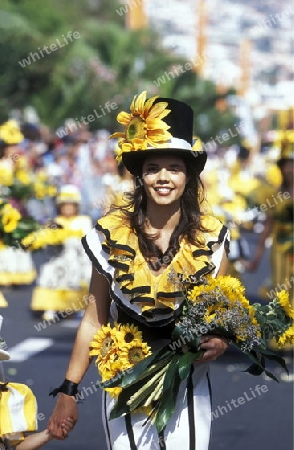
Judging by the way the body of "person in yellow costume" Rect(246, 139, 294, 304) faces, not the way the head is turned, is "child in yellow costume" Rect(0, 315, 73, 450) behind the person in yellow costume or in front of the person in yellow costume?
in front

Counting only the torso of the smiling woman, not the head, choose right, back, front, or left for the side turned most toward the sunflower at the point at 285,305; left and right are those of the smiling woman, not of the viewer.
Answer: left

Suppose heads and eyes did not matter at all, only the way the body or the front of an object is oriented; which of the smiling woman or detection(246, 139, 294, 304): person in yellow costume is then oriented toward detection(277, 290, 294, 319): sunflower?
the person in yellow costume

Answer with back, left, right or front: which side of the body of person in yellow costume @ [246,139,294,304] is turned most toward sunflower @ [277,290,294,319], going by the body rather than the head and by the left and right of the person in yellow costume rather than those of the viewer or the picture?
front

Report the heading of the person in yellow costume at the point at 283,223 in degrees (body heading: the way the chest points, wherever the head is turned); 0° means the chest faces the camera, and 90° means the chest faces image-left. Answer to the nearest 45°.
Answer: approximately 0°

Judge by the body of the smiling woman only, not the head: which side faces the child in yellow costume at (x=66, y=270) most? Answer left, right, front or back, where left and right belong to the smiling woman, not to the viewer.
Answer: back

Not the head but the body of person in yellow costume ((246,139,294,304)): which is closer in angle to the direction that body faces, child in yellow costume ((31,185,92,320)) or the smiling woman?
the smiling woman

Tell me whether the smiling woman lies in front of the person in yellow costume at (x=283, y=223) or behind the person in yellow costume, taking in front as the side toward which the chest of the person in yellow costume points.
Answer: in front

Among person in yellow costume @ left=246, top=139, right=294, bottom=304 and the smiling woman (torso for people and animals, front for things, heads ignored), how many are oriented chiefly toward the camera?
2
